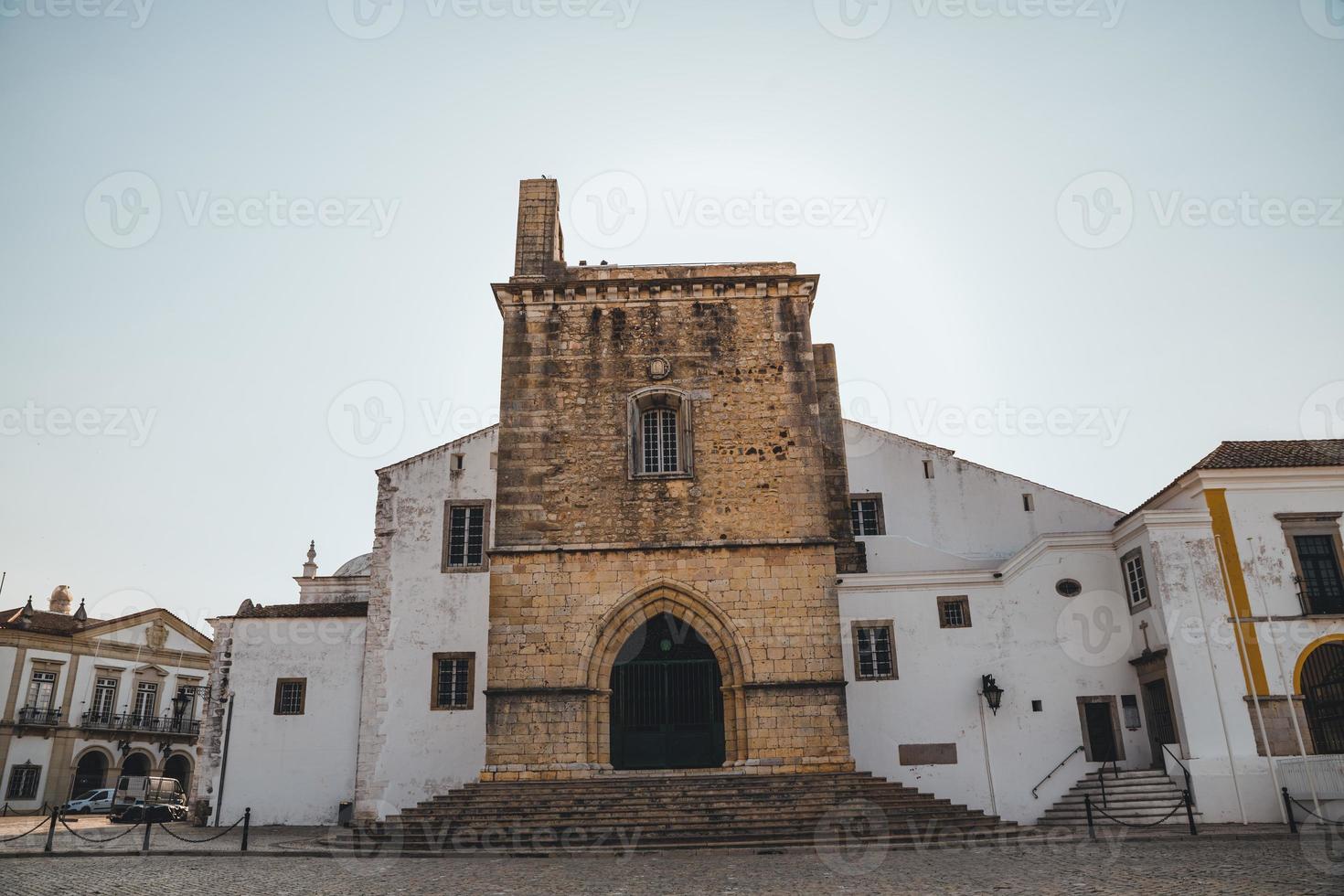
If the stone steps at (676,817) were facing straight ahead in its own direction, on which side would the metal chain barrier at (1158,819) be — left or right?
on its left

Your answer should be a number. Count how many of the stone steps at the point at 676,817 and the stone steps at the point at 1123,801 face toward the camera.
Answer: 2

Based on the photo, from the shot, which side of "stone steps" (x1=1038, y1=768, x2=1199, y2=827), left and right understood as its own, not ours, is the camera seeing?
front

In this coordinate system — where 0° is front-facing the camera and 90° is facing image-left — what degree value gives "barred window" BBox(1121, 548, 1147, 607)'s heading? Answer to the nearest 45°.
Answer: approximately 45°

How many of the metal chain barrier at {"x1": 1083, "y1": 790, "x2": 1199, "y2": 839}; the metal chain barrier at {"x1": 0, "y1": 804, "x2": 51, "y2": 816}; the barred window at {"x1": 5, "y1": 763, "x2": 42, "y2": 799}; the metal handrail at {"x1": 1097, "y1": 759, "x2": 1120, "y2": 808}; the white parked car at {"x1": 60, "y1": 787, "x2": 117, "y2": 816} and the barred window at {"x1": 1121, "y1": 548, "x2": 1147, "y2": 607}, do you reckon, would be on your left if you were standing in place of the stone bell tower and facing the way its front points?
3

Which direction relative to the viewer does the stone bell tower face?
toward the camera

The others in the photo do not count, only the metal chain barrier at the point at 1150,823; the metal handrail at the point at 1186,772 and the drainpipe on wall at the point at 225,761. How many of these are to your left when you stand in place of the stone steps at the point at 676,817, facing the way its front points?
2

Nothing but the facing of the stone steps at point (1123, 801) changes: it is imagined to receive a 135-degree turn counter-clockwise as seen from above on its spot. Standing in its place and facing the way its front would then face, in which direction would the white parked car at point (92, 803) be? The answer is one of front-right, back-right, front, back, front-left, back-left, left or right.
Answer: back-left
